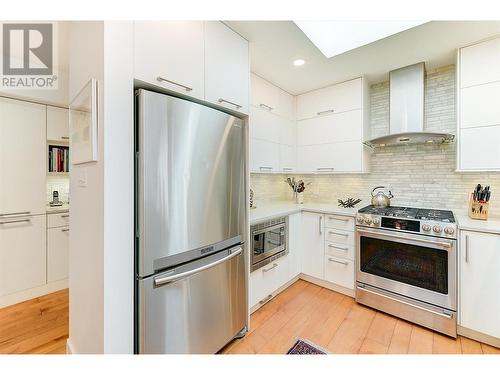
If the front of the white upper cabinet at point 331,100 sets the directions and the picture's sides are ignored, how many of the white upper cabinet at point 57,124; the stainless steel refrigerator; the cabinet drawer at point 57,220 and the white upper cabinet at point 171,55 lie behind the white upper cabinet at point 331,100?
0

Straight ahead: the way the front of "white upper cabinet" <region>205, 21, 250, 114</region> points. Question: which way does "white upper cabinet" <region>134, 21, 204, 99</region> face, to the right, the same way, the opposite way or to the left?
the same way

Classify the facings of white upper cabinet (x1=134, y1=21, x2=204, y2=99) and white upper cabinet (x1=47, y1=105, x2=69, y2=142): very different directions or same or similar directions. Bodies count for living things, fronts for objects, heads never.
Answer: same or similar directions

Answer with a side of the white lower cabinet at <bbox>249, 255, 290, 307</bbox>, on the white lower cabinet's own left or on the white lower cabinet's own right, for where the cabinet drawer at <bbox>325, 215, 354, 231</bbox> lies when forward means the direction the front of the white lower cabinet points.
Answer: on the white lower cabinet's own left

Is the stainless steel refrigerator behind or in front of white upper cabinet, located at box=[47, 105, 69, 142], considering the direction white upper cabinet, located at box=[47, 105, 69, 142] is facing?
in front

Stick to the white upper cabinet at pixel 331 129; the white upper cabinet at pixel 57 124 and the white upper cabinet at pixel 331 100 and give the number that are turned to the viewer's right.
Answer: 0

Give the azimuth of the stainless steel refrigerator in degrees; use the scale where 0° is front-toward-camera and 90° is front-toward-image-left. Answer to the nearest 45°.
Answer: approximately 315°

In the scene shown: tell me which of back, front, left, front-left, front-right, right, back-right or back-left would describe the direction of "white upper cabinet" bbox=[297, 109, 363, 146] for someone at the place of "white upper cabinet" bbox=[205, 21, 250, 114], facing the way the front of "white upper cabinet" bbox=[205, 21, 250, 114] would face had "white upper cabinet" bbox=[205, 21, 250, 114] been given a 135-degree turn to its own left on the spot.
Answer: front-right

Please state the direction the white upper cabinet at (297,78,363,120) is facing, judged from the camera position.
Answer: facing the viewer and to the left of the viewer

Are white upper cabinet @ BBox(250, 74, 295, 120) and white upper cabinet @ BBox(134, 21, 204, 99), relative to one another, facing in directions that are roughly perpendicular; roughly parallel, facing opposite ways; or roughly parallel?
roughly parallel

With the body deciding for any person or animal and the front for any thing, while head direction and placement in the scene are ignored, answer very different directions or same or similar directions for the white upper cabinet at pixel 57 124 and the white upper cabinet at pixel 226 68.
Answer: same or similar directions

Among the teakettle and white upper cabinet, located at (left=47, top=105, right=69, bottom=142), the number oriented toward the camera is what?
1

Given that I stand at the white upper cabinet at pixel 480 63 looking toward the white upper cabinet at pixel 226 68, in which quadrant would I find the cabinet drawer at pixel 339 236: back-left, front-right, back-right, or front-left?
front-right

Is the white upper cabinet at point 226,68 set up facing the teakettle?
no

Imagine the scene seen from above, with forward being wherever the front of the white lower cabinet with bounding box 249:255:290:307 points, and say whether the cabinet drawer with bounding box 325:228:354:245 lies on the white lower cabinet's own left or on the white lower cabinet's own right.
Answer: on the white lower cabinet's own left

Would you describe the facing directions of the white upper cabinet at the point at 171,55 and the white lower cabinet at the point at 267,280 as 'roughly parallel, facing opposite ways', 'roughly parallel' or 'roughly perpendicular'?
roughly parallel
